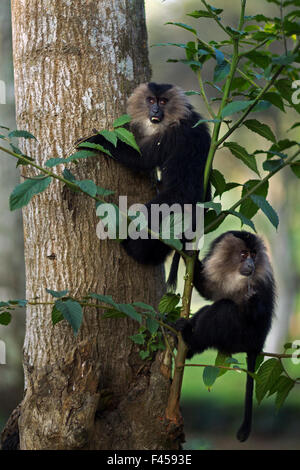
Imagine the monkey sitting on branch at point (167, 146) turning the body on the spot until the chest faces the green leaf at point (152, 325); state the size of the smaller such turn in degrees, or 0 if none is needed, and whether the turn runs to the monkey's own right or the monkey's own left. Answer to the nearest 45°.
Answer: approximately 45° to the monkey's own left

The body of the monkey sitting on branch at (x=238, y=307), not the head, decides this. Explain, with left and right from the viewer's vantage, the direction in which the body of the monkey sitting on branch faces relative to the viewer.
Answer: facing the viewer and to the left of the viewer

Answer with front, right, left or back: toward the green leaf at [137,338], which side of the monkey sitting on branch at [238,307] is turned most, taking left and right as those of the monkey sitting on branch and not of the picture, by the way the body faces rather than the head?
front

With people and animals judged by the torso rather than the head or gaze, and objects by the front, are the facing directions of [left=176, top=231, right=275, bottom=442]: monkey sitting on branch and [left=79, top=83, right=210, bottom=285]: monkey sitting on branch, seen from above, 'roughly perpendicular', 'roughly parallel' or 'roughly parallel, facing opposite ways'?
roughly parallel

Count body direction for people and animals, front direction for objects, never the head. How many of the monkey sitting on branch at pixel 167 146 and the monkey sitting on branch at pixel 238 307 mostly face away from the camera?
0
